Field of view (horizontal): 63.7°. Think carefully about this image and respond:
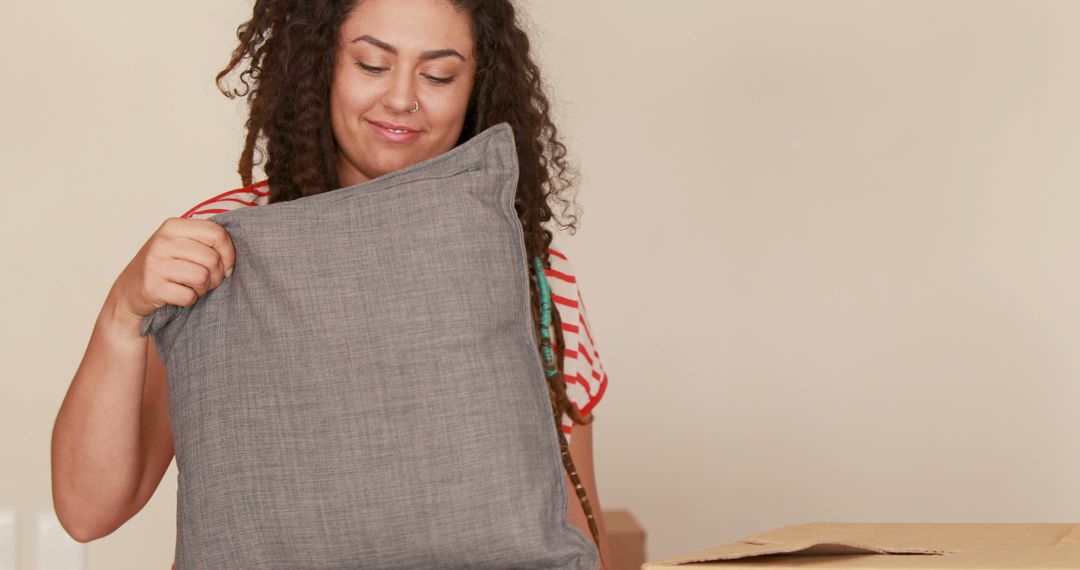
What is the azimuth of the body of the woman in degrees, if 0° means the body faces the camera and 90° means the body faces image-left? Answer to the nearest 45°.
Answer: approximately 0°

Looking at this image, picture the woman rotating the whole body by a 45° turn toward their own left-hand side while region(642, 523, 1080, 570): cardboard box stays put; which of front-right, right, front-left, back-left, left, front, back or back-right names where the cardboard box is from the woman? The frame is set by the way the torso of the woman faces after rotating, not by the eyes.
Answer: front
